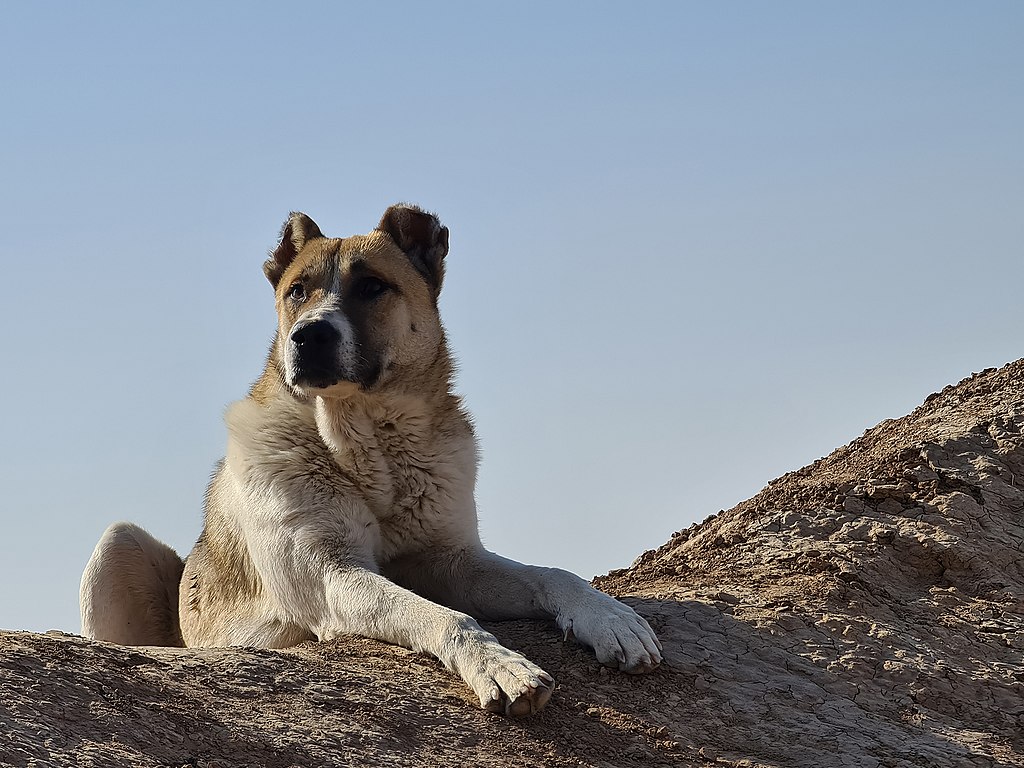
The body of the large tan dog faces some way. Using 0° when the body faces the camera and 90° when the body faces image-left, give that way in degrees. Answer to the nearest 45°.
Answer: approximately 315°
